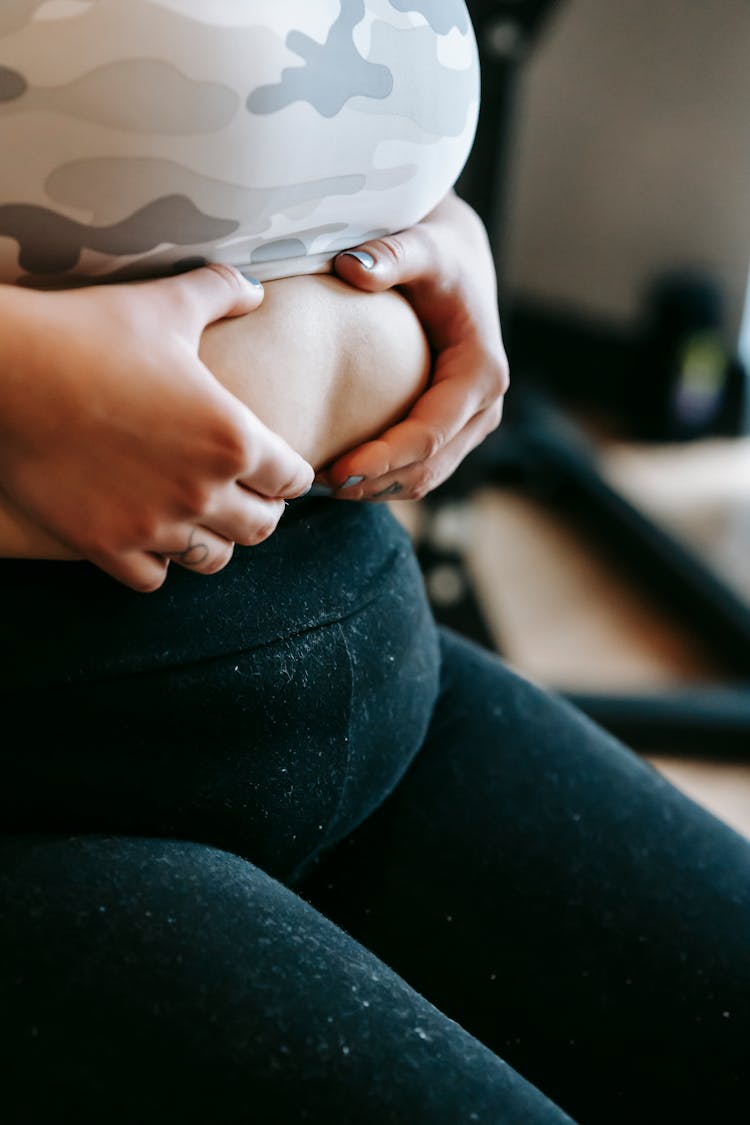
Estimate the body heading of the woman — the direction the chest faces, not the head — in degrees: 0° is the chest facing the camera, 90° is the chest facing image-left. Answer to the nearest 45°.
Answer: approximately 315°
